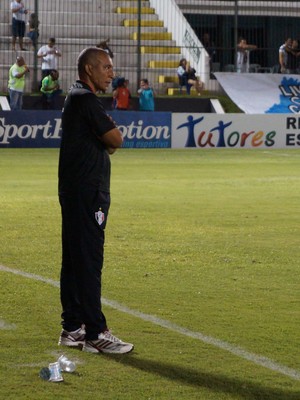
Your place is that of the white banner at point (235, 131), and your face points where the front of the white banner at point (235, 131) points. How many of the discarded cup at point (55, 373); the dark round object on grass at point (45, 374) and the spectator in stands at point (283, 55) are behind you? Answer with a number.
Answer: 1

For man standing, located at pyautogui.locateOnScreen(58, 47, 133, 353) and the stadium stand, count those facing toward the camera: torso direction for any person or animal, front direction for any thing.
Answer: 1

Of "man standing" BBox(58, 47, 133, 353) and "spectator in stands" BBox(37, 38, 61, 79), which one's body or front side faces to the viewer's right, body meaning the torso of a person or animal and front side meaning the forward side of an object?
the man standing

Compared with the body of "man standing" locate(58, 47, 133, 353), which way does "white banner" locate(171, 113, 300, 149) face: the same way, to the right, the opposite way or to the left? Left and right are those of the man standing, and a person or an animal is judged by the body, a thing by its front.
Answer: to the right

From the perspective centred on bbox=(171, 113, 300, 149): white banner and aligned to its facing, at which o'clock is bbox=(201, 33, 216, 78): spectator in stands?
The spectator in stands is roughly at 6 o'clock from the white banner.

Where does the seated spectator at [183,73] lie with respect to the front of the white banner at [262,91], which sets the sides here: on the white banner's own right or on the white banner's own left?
on the white banner's own right

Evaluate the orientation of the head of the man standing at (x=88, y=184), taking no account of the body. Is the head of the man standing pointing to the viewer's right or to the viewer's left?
to the viewer's right

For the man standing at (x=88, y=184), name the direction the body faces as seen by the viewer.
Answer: to the viewer's right

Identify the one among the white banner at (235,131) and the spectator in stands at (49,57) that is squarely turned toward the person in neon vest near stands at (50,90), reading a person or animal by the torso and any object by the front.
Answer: the spectator in stands at (49,57)

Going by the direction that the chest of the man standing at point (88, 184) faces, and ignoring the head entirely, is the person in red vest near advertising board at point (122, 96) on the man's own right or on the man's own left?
on the man's own left

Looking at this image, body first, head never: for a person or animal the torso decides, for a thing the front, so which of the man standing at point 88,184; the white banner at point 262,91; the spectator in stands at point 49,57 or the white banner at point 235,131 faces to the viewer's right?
the man standing
